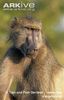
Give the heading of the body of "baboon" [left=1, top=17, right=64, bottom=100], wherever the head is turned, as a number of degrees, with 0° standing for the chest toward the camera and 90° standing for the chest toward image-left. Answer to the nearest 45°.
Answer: approximately 45°
